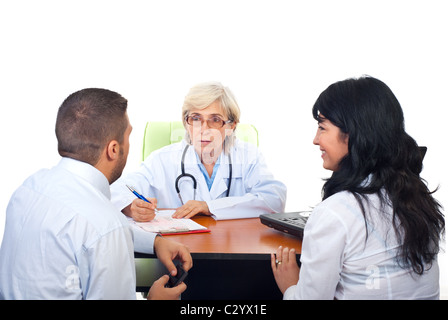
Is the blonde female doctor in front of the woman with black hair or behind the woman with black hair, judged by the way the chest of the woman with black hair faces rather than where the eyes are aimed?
in front

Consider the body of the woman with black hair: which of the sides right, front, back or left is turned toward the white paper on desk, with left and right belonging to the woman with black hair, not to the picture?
front

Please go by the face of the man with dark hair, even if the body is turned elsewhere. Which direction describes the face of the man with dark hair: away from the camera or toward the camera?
away from the camera

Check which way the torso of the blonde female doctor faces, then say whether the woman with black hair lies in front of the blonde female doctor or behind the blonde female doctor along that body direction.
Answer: in front

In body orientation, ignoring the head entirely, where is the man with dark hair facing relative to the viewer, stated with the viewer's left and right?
facing away from the viewer and to the right of the viewer

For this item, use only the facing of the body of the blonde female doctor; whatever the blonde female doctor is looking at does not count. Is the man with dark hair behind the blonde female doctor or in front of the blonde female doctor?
in front

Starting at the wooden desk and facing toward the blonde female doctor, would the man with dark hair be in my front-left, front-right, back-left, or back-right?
back-left

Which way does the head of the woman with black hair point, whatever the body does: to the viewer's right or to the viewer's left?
to the viewer's left
